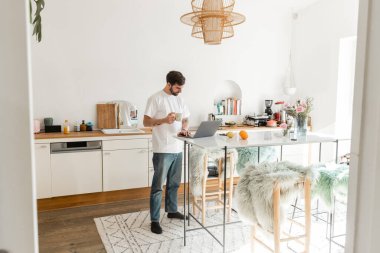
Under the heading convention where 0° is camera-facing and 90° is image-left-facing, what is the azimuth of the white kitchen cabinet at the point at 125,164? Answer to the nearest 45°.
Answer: approximately 0°

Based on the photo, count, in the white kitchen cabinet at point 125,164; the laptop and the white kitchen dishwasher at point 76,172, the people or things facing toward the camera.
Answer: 2

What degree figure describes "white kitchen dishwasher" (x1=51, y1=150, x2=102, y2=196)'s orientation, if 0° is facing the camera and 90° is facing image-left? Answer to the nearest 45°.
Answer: approximately 0°

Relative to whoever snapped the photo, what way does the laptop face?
facing away from the viewer and to the left of the viewer

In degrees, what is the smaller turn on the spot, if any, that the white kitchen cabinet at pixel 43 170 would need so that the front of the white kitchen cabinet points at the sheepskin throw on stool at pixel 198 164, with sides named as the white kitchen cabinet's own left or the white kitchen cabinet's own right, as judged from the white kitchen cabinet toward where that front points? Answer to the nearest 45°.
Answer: approximately 45° to the white kitchen cabinet's own left

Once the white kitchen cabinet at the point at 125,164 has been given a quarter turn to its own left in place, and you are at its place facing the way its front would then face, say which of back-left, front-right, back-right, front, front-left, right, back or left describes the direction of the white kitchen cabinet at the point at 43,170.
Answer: back

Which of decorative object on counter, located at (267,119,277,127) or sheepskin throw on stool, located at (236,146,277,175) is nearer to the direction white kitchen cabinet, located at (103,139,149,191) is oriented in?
the sheepskin throw on stool
